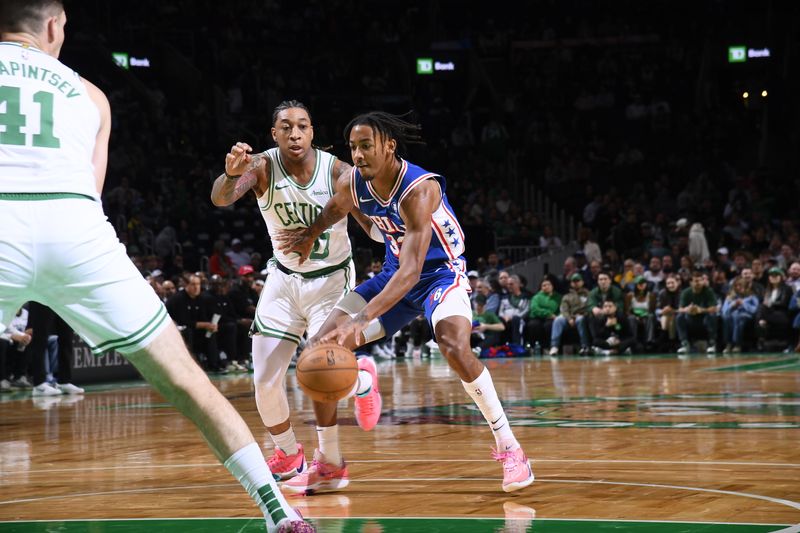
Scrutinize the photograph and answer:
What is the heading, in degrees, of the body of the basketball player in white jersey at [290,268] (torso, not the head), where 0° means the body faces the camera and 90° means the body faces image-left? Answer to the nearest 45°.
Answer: approximately 0°

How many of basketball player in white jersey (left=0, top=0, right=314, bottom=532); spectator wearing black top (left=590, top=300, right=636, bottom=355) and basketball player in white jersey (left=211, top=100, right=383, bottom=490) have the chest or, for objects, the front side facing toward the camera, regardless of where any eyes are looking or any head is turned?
2

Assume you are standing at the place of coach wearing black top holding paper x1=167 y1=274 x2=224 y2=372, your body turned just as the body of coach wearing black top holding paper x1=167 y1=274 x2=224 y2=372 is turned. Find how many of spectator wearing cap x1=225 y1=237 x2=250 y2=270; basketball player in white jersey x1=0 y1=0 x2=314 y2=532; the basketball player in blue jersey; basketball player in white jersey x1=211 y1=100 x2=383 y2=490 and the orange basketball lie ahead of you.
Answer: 4

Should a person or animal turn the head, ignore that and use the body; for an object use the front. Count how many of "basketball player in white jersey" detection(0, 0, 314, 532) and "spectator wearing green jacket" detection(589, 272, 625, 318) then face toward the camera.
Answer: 1

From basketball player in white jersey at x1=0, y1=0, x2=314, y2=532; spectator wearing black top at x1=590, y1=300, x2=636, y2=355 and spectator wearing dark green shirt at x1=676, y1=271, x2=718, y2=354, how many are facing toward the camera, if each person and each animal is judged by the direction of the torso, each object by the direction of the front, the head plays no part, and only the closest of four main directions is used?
2

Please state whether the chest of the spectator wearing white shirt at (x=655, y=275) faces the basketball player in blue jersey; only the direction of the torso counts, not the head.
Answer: yes

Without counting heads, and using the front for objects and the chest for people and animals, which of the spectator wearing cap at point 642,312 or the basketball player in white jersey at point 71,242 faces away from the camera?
the basketball player in white jersey

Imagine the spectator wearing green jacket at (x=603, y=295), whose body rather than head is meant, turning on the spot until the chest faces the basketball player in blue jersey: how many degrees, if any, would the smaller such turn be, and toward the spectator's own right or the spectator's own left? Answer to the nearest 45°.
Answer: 0° — they already face them

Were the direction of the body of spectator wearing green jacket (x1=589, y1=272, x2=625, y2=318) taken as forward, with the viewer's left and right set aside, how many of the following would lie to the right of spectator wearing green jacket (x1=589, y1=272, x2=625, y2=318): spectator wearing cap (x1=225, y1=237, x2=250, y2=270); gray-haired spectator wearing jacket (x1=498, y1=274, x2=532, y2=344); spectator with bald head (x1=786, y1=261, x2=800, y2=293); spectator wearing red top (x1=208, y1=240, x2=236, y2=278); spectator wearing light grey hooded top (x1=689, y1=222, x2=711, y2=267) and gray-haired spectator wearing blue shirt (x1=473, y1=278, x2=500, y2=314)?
4

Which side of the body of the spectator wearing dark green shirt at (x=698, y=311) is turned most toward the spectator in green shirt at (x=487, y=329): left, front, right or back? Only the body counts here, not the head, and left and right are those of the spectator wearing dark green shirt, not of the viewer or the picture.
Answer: right

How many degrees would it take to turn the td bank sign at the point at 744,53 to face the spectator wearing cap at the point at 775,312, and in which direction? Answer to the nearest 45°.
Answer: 0° — it already faces them
